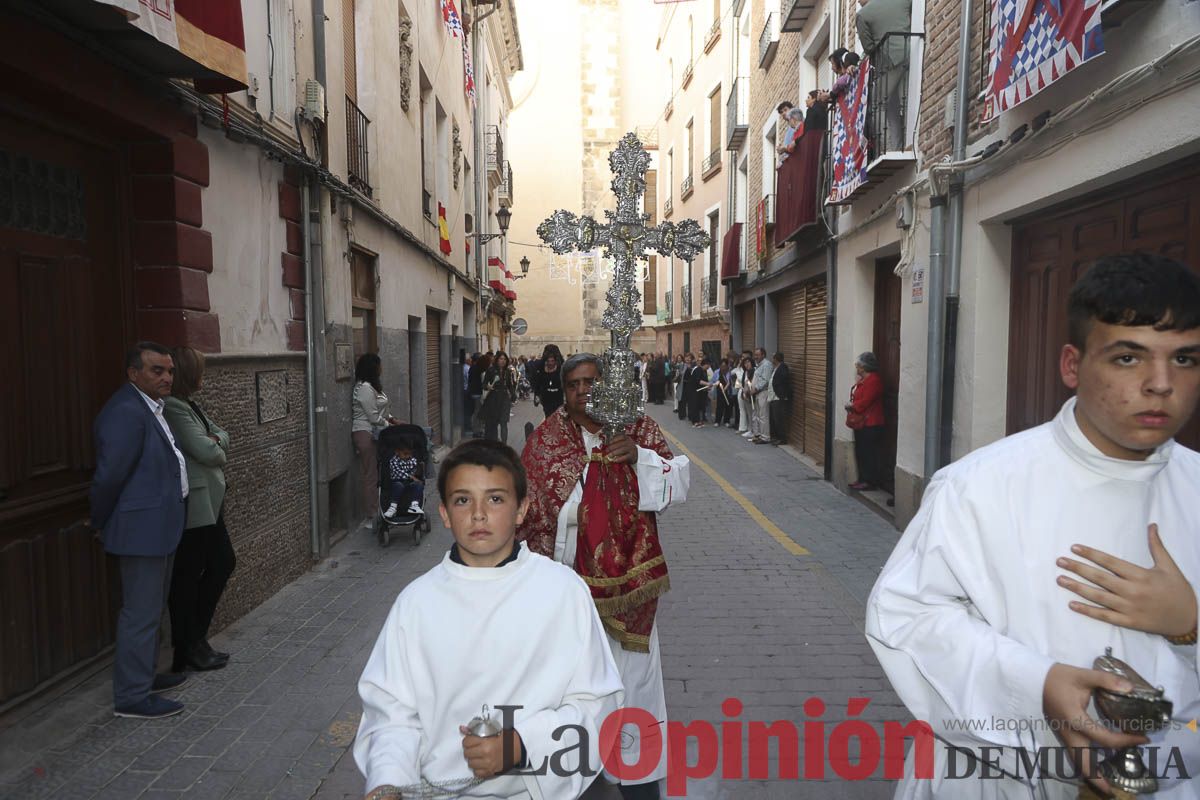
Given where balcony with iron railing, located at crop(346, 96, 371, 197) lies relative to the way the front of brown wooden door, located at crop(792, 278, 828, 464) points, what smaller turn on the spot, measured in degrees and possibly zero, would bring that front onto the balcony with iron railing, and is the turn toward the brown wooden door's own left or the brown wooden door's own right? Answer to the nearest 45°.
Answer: approximately 45° to the brown wooden door's own left

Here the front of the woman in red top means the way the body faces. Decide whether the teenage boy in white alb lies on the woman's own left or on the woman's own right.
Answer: on the woman's own left

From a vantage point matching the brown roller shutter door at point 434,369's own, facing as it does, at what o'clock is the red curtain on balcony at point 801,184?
The red curtain on balcony is roughly at 1 o'clock from the brown roller shutter door.

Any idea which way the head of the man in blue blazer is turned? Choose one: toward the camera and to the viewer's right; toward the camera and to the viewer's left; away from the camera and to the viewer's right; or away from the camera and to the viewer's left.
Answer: toward the camera and to the viewer's right

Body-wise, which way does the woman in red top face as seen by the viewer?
to the viewer's left

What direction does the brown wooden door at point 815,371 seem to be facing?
to the viewer's left

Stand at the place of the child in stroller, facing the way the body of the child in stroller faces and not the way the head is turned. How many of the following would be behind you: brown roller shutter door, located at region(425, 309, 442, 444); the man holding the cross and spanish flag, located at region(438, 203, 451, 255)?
2

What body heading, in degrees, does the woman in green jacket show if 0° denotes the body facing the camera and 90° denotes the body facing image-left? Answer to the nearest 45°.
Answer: approximately 270°

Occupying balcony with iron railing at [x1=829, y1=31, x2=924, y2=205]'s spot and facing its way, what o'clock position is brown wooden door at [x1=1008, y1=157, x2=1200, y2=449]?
The brown wooden door is roughly at 8 o'clock from the balcony with iron railing.

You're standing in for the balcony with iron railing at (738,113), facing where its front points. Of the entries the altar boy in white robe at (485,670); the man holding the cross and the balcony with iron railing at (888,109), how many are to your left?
3

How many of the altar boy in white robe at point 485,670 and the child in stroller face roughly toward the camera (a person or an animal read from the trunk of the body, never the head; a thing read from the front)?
2

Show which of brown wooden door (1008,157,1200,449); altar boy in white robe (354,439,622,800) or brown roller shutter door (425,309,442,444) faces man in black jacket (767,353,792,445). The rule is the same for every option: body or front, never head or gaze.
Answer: brown roller shutter door (425,309,442,444)

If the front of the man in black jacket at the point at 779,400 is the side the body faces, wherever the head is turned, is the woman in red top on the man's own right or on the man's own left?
on the man's own left

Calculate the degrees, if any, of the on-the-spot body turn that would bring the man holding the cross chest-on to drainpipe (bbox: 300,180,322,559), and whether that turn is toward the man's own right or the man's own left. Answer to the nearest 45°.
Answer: approximately 135° to the man's own right
